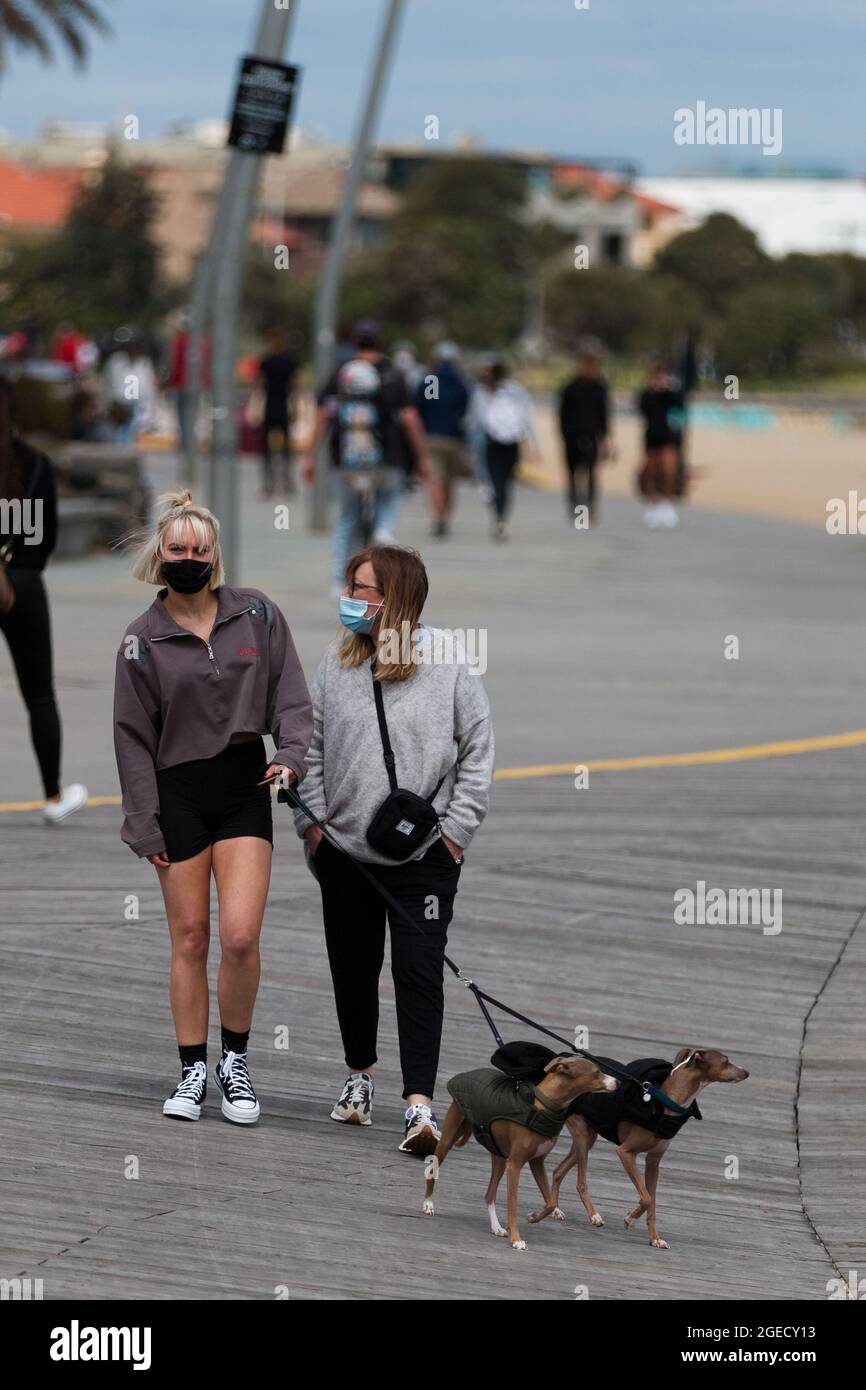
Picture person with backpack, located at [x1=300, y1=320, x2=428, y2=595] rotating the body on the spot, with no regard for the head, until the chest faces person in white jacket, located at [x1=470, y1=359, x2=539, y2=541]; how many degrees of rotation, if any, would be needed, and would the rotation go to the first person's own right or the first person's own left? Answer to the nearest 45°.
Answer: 0° — they already face them

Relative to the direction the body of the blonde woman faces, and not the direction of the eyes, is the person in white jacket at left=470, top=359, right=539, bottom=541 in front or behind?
behind

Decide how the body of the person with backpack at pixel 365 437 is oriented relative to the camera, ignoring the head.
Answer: away from the camera

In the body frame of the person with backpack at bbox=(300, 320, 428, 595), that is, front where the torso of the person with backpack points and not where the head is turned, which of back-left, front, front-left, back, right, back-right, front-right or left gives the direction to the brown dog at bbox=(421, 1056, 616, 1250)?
back

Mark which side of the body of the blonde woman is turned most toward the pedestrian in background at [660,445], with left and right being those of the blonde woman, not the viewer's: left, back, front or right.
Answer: back

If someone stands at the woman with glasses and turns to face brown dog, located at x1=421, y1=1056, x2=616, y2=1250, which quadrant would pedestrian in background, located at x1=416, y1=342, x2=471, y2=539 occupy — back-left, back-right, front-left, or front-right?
back-left
